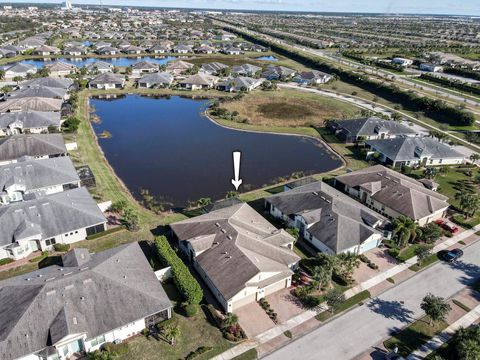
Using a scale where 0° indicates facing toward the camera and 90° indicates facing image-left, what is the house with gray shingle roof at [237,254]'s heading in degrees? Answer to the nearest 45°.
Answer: approximately 315°

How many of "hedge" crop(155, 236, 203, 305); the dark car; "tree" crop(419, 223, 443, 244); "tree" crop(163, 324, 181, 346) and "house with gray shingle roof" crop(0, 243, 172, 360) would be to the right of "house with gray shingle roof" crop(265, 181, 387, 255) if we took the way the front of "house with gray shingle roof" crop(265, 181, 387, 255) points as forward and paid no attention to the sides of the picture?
3

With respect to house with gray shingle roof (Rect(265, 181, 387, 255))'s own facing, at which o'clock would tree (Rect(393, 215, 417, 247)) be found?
The tree is roughly at 10 o'clock from the house with gray shingle roof.

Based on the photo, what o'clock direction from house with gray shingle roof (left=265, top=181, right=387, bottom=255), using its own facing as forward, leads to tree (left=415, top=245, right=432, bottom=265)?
The tree is roughly at 11 o'clock from the house with gray shingle roof.

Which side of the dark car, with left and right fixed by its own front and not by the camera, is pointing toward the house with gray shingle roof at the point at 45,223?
front

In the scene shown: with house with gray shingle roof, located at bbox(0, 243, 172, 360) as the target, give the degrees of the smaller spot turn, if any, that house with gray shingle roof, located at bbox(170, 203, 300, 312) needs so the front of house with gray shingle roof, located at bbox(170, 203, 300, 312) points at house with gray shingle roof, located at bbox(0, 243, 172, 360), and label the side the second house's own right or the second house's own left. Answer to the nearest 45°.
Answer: approximately 90° to the second house's own right

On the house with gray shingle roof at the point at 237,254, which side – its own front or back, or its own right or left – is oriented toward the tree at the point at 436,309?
front

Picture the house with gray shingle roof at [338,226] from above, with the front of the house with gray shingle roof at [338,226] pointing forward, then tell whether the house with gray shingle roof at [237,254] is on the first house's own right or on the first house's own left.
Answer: on the first house's own right

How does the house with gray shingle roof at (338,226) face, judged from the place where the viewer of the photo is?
facing the viewer and to the right of the viewer

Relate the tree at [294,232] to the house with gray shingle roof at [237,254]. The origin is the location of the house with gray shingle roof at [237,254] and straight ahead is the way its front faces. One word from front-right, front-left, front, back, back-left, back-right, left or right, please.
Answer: left

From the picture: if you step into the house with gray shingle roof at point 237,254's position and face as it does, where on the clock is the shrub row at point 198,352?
The shrub row is roughly at 2 o'clock from the house with gray shingle roof.

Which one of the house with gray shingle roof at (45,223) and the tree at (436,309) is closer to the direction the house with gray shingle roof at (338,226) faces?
the tree

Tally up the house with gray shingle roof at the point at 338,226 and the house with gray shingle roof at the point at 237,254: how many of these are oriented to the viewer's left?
0

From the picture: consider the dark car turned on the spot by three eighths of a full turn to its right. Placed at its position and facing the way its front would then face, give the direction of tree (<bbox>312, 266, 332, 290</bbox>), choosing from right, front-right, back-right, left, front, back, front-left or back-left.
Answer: back-left
